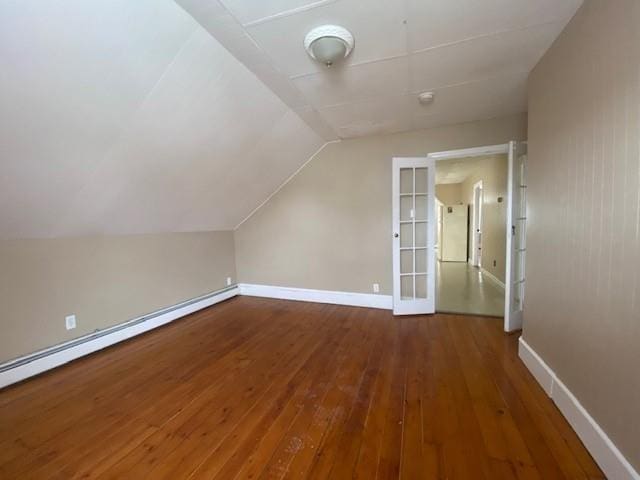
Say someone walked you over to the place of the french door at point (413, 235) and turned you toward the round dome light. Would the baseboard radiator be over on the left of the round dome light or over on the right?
right

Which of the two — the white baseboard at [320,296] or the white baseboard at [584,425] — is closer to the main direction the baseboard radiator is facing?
the white baseboard at [584,425]

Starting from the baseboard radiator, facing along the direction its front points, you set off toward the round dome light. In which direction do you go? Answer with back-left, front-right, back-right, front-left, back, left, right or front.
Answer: front

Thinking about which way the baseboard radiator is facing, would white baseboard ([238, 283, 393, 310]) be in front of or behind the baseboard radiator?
in front

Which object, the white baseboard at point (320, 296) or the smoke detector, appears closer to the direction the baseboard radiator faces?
the smoke detector

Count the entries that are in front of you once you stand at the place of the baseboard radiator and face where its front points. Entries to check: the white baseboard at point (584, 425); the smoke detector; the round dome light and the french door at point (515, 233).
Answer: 4

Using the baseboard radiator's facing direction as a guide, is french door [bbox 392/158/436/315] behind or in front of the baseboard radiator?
in front

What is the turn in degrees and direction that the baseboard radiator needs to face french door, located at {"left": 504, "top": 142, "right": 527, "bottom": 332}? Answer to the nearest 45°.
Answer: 0° — it already faces it

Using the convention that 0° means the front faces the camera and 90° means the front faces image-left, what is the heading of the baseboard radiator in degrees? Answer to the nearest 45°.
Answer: approximately 315°

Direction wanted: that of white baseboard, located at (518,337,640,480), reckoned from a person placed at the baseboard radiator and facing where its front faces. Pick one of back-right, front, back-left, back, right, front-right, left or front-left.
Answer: front

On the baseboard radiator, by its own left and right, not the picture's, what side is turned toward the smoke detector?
front
